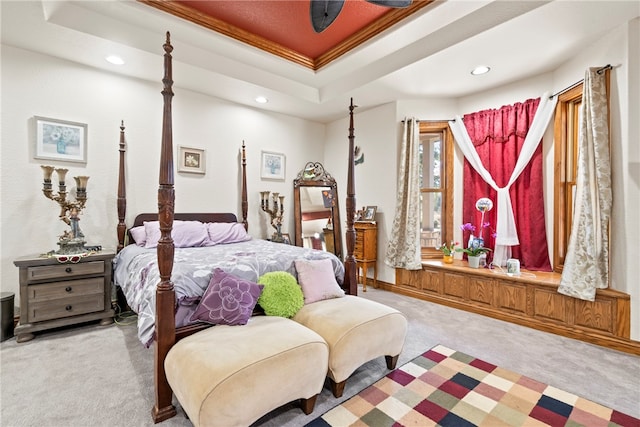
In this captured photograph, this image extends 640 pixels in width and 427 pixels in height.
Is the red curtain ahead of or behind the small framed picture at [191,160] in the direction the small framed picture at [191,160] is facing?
ahead

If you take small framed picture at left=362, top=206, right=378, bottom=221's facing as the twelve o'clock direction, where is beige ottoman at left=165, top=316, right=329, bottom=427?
The beige ottoman is roughly at 11 o'clock from the small framed picture.

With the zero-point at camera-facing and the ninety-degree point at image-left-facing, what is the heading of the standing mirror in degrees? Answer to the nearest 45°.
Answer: approximately 0°

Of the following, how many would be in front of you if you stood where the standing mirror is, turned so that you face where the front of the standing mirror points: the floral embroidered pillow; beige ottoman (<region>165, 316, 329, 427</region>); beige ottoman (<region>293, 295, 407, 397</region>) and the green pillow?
4

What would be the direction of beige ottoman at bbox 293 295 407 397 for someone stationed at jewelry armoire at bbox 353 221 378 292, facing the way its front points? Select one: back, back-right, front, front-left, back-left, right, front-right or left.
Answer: front-left

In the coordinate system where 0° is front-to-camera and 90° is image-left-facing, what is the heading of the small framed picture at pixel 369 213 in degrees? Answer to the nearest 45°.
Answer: approximately 45°

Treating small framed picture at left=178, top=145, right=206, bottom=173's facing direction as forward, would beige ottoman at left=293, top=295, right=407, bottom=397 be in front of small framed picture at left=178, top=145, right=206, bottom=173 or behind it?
in front

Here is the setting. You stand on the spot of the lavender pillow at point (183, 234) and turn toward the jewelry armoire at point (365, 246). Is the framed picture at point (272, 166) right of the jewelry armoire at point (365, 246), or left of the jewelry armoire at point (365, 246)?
left
